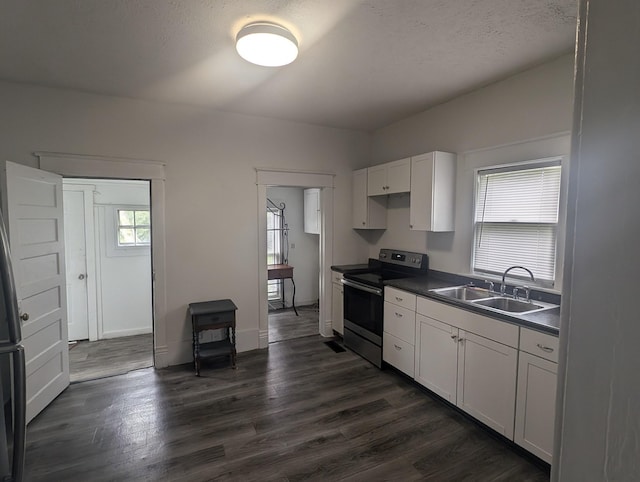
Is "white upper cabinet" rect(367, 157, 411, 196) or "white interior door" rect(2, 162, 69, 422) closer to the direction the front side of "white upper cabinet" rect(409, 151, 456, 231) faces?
the white interior door

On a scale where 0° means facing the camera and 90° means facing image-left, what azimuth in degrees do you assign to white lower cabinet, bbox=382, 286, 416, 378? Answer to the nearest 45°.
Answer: approximately 45°

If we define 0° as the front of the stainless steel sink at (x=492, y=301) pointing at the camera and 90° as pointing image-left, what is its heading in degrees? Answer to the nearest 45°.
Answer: approximately 45°

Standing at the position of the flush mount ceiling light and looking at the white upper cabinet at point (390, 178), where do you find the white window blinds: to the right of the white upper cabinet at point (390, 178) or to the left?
right

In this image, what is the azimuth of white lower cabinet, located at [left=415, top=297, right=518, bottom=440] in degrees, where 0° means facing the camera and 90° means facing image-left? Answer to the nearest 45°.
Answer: approximately 45°
